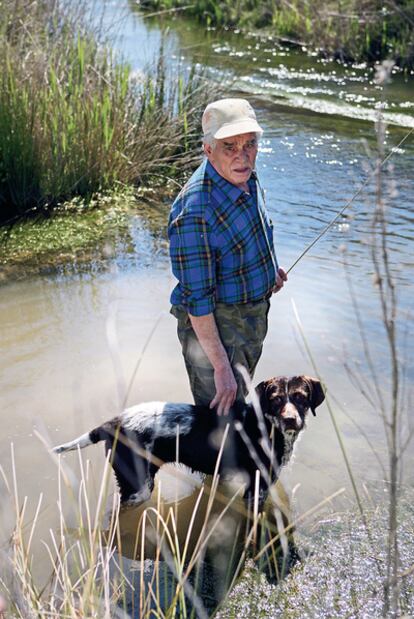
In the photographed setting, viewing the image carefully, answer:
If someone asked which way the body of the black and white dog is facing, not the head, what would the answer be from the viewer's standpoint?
to the viewer's right

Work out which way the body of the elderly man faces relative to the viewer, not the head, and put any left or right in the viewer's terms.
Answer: facing the viewer and to the right of the viewer

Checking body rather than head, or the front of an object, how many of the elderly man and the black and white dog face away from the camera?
0
